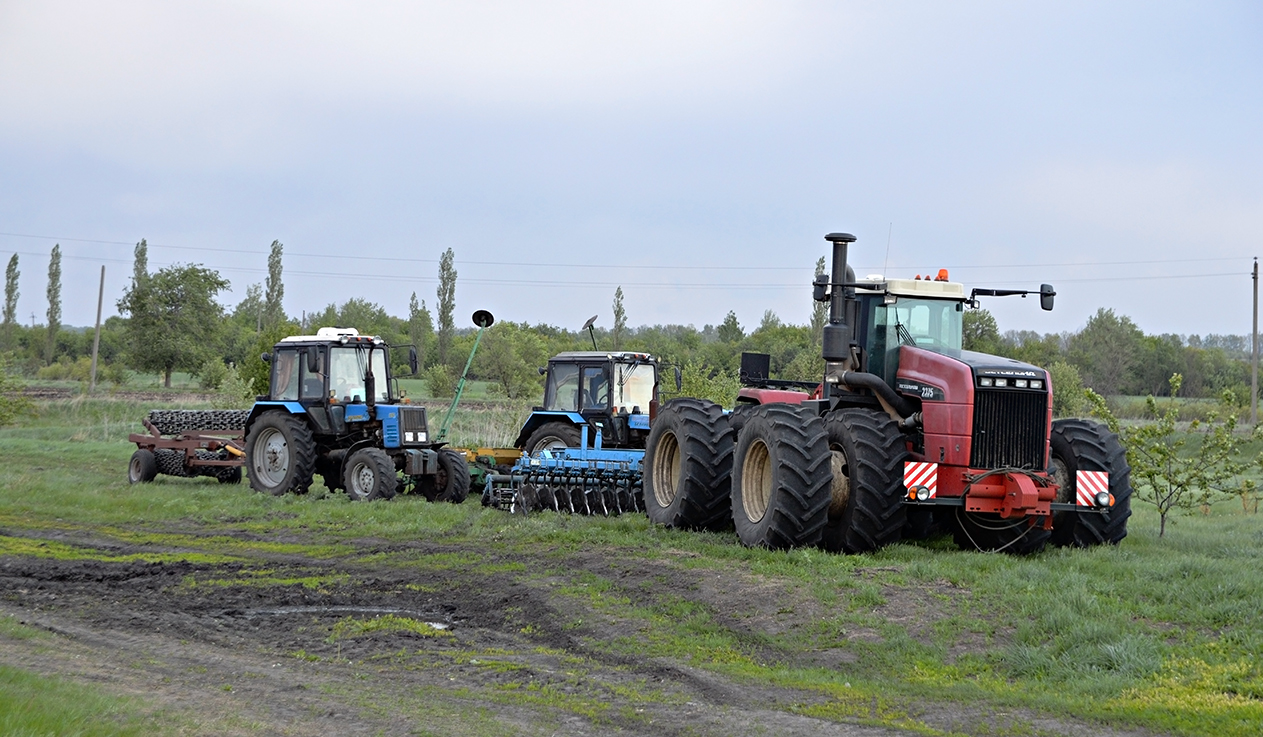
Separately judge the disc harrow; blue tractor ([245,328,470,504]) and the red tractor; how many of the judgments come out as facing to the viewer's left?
0

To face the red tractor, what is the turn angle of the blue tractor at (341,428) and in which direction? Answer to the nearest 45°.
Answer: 0° — it already faces it

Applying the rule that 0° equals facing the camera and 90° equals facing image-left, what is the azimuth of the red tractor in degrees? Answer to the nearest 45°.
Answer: approximately 315°

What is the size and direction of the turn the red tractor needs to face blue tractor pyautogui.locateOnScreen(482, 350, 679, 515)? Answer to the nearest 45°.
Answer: approximately 180°

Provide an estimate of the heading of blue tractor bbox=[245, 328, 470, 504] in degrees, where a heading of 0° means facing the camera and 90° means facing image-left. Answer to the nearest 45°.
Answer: approximately 315°

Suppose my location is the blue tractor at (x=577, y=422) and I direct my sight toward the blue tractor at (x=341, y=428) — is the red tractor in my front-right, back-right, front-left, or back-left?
back-left

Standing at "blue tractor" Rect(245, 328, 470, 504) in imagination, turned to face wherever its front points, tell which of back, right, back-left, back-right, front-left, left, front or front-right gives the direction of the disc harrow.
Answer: front

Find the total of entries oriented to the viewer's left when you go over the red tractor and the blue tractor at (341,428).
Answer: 0

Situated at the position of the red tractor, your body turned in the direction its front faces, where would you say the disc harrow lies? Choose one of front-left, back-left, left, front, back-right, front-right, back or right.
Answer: back

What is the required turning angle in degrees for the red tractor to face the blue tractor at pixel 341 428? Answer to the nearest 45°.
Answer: approximately 180°

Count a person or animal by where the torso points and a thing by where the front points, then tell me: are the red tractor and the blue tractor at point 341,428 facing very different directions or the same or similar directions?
same or similar directions

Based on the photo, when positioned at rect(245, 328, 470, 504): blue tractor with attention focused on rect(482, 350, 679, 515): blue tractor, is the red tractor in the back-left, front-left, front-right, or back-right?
front-right

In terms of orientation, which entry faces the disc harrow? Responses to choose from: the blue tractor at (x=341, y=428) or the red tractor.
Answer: the blue tractor
